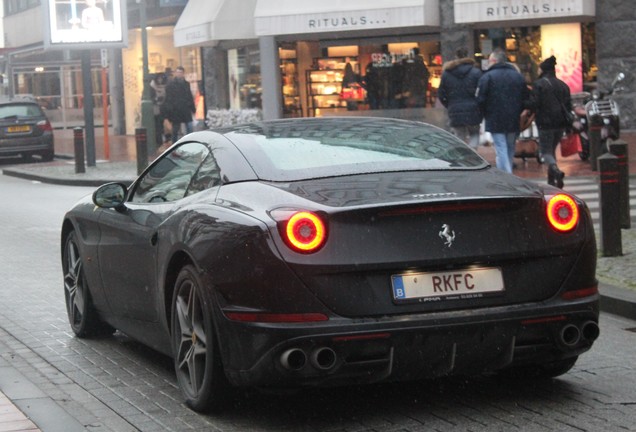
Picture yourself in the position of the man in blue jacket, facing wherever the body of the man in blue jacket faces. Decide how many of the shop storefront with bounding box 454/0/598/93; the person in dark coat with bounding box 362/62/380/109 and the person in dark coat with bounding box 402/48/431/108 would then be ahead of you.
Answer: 3

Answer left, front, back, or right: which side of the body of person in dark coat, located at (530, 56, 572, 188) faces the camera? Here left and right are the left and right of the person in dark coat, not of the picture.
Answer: back

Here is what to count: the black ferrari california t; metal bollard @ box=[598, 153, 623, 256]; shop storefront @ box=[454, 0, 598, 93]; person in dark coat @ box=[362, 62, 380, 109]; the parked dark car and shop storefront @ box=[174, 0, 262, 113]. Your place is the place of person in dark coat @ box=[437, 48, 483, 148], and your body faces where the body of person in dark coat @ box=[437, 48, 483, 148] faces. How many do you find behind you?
2

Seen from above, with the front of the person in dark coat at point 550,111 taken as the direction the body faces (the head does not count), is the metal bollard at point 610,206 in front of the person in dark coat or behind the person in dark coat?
behind

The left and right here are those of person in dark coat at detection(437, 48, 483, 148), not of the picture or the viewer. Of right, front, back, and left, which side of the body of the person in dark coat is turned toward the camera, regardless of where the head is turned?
back

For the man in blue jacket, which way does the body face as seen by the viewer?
away from the camera

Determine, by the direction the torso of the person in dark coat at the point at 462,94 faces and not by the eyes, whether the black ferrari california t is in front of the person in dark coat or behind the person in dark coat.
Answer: behind

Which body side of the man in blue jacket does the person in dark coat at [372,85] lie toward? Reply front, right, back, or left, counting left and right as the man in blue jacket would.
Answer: front

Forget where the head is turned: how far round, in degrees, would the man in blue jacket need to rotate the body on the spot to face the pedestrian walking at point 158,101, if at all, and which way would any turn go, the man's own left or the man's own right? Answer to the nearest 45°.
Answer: approximately 45° to the man's own left

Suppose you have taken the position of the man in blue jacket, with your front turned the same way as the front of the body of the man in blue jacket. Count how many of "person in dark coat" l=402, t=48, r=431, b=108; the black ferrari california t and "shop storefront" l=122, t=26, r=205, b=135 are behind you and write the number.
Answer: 1

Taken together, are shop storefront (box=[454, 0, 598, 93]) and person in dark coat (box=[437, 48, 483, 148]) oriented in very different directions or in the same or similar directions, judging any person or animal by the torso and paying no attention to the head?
very different directions

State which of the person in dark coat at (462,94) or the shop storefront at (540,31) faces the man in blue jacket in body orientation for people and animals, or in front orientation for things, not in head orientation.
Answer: the shop storefront

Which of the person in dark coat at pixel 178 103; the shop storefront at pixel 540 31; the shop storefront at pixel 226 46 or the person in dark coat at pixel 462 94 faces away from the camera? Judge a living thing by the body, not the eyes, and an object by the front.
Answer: the person in dark coat at pixel 462 94

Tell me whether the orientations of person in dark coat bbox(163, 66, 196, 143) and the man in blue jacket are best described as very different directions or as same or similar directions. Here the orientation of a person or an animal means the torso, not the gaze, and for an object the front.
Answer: very different directions
